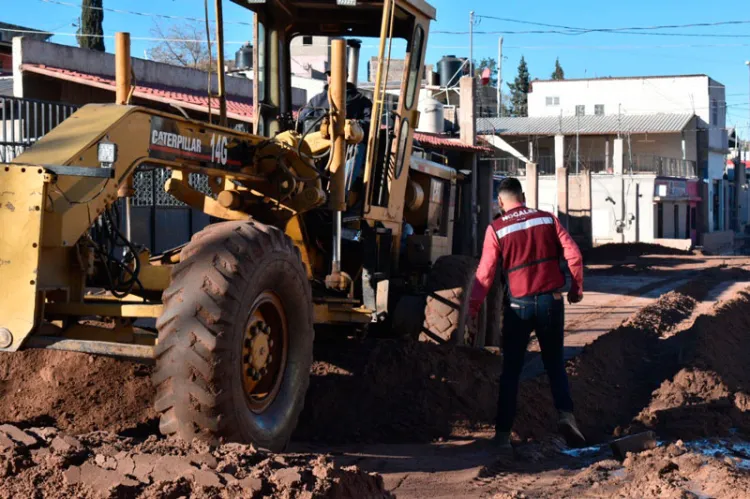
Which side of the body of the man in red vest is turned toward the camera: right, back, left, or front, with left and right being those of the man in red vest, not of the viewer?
back

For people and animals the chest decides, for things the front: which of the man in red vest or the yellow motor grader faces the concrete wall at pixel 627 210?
the man in red vest

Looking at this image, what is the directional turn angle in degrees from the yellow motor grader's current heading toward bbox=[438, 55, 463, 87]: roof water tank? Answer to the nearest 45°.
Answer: approximately 135° to its right

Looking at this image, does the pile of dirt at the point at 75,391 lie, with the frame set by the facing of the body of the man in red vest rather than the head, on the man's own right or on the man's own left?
on the man's own left

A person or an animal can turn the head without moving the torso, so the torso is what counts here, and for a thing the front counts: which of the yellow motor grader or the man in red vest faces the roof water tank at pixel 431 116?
the man in red vest

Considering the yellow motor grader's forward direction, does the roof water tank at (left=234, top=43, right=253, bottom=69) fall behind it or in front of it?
behind

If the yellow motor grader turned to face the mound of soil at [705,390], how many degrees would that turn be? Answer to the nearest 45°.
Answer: approximately 180°

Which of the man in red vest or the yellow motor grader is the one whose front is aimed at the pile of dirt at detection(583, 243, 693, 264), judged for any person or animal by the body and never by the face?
the man in red vest

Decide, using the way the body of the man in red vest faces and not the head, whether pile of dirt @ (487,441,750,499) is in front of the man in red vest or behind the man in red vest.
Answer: behind

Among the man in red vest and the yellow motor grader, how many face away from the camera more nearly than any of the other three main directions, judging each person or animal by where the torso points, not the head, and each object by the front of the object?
1

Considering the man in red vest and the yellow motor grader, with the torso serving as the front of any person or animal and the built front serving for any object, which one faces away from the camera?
the man in red vest

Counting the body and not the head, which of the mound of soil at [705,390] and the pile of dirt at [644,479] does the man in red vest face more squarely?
the mound of soil

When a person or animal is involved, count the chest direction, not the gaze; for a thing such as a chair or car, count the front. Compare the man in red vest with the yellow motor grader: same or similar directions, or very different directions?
very different directions
